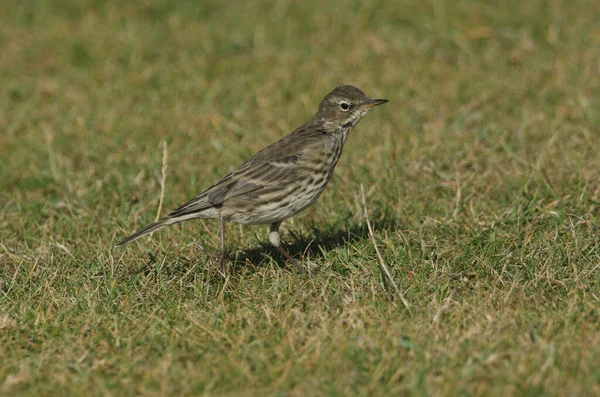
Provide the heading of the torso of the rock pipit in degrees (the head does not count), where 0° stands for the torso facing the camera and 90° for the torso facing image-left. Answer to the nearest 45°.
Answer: approximately 270°
